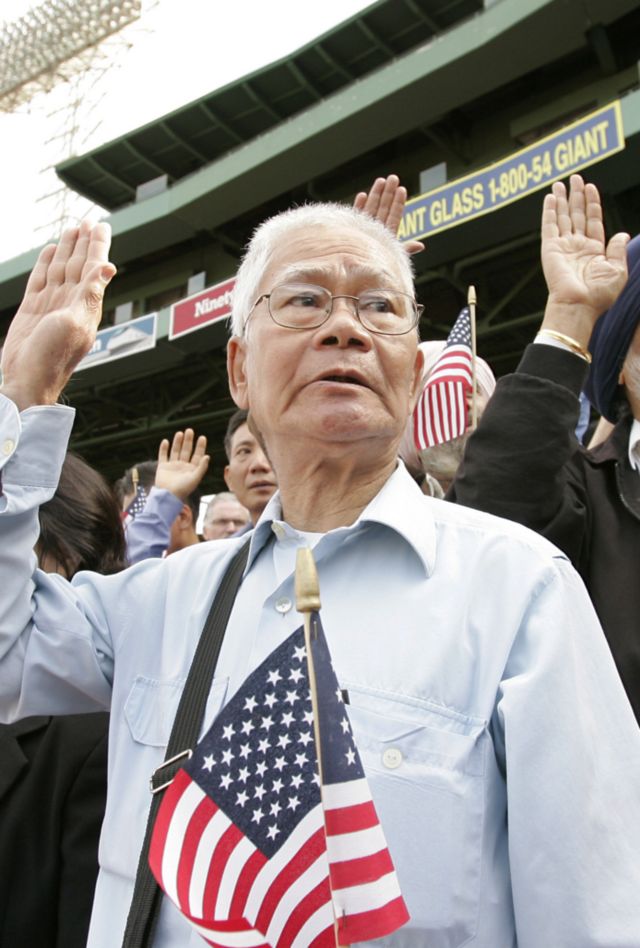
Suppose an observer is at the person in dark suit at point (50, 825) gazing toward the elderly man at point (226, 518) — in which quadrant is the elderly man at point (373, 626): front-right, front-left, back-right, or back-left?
back-right

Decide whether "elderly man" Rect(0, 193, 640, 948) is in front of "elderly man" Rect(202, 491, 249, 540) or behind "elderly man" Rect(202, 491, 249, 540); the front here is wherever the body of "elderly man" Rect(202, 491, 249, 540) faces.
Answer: in front

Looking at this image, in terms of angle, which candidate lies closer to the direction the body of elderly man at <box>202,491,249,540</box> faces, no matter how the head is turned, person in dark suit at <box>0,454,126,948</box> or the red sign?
the person in dark suit

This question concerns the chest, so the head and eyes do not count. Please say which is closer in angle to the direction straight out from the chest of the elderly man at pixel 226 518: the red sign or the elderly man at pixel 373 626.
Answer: the elderly man

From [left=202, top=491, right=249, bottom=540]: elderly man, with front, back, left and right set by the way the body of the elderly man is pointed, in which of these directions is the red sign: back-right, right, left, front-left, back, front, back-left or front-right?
back-left

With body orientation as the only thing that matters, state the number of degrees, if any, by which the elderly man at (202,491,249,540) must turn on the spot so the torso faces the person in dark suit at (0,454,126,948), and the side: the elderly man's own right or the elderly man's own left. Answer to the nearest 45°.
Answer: approximately 45° to the elderly man's own right

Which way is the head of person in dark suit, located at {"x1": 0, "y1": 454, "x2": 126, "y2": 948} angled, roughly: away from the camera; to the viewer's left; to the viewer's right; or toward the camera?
away from the camera
